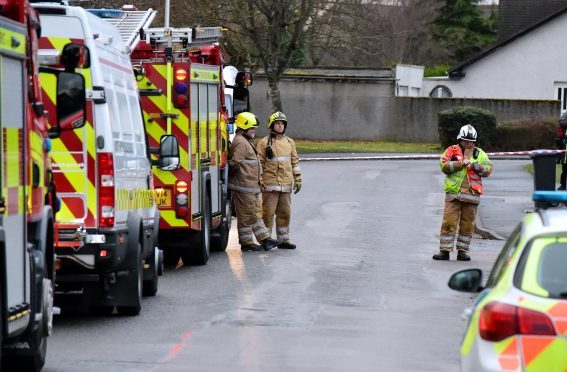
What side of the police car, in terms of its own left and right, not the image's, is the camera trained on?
back

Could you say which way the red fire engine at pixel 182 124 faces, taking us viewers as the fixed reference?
facing away from the viewer

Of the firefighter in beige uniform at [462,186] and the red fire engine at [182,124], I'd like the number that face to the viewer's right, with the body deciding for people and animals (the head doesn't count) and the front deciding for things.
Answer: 0

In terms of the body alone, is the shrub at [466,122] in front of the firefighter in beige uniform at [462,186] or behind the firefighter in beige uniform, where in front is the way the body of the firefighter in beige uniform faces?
behind

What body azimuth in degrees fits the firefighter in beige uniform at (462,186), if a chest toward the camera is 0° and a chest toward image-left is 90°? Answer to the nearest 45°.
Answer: approximately 0°

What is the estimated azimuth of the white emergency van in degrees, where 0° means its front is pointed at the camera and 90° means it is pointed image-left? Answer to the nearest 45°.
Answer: approximately 225°

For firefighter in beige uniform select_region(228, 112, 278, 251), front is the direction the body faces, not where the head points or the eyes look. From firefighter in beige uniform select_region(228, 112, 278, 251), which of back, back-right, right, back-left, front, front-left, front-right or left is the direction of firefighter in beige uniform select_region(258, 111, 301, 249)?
front-left

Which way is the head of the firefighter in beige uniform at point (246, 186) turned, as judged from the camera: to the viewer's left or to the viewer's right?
to the viewer's right

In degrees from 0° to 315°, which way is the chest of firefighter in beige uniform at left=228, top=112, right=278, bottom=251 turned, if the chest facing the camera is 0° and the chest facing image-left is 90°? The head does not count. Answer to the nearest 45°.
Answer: approximately 270°
